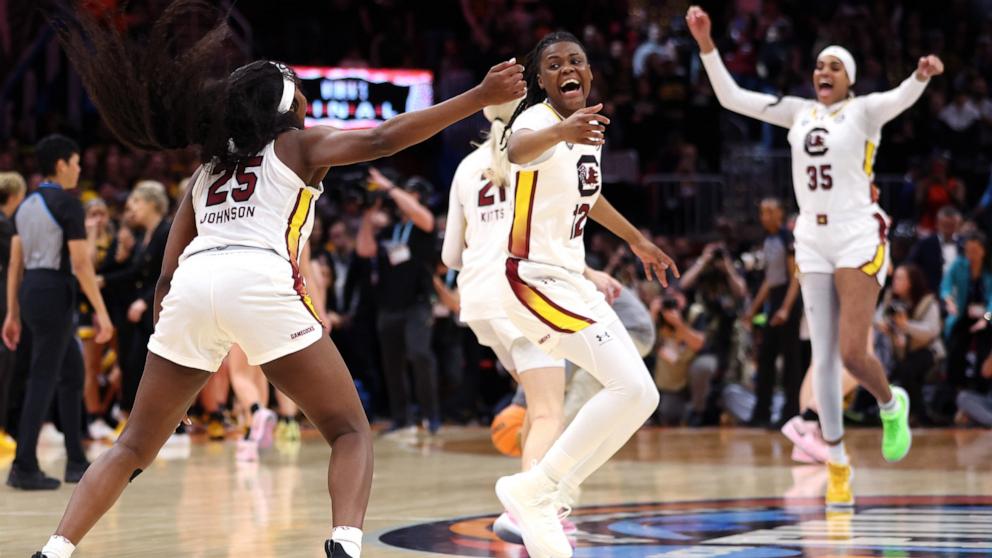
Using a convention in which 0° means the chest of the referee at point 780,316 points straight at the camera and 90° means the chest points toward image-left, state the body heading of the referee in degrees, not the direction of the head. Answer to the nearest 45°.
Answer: approximately 45°

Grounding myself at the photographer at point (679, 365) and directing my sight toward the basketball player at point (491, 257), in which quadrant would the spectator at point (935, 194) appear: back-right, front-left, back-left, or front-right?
back-left

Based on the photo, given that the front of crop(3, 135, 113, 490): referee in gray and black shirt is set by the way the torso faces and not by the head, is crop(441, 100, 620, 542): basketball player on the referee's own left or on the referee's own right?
on the referee's own right

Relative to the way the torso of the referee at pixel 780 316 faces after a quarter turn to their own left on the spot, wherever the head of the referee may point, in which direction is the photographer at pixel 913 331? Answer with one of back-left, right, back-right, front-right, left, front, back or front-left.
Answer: front-left

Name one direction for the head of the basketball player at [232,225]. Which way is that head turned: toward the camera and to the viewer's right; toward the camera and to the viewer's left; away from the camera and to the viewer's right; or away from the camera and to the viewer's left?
away from the camera and to the viewer's right

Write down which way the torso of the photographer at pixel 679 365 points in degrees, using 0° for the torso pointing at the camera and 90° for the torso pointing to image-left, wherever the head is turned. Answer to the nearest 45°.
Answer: approximately 0°

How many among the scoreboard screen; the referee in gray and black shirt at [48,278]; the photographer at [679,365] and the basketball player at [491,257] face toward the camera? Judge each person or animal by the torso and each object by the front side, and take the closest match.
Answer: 2

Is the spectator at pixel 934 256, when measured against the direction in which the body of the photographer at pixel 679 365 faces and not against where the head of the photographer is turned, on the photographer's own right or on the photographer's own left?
on the photographer's own left

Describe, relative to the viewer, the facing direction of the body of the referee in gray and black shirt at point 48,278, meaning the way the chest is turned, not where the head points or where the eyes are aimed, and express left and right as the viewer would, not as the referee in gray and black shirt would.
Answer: facing away from the viewer and to the right of the viewer
